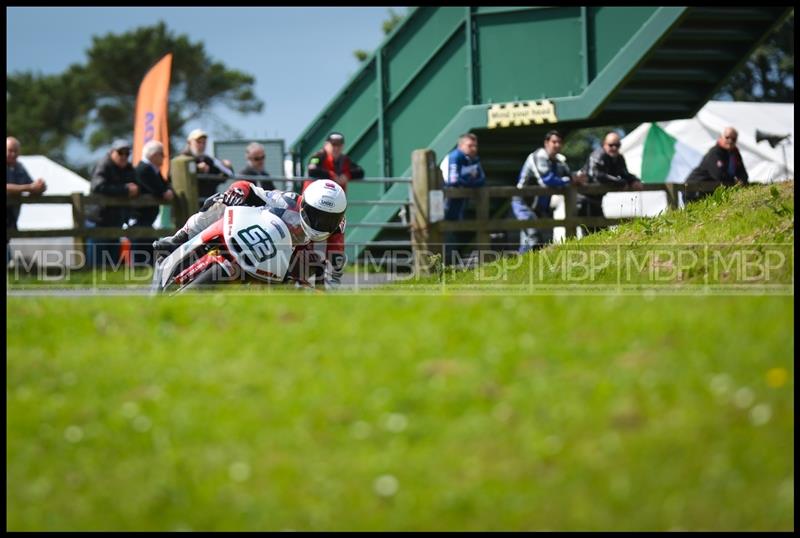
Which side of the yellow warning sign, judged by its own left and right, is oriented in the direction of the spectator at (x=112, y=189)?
right

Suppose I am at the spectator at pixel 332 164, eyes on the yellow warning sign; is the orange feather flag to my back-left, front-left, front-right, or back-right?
back-left

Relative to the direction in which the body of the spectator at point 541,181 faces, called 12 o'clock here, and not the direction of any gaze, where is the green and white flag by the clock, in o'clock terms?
The green and white flag is roughly at 8 o'clock from the spectator.

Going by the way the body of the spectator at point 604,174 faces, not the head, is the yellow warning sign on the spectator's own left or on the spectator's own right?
on the spectator's own right

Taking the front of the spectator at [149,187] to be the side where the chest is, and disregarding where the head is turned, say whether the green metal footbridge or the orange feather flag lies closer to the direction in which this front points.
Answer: the green metal footbridge

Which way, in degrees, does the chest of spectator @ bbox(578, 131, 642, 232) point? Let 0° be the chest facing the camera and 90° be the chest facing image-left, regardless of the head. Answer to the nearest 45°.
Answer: approximately 315°

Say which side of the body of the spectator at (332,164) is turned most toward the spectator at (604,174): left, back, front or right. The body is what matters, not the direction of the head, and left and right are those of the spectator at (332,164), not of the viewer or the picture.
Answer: left

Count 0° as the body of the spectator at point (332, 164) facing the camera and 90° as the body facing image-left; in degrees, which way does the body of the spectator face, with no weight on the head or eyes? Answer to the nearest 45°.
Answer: approximately 0°

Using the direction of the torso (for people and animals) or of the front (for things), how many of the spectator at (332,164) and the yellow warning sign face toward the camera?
2

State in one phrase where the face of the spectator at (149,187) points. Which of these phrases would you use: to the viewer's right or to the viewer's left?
to the viewer's right

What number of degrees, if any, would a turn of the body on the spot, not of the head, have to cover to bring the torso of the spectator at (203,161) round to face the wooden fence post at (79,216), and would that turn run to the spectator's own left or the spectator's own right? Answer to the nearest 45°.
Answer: approximately 135° to the spectator's own right

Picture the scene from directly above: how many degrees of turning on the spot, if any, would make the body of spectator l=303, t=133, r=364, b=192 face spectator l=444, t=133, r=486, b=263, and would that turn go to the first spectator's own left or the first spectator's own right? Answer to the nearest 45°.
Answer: approximately 90° to the first spectator's own left
